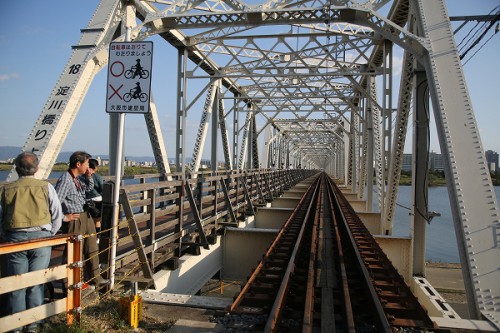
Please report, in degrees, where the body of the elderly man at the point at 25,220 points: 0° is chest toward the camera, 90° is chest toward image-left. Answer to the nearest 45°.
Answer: approximately 180°

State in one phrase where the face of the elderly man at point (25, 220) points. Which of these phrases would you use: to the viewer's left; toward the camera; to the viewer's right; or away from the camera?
away from the camera

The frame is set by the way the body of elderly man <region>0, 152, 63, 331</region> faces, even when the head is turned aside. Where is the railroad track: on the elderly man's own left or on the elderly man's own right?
on the elderly man's own right
